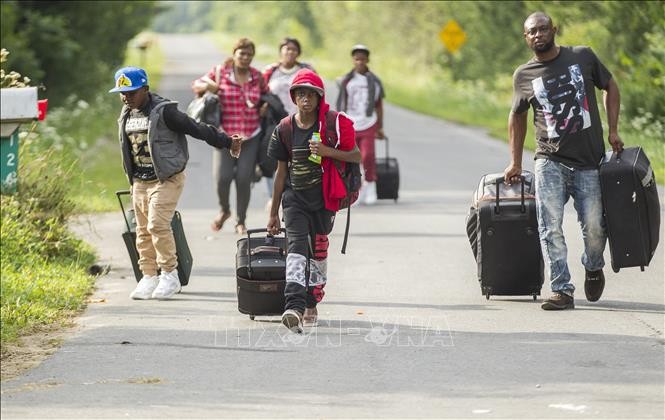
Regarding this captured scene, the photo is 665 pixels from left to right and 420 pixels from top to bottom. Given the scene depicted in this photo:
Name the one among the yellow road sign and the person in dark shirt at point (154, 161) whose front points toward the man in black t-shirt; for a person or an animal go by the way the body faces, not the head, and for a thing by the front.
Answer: the yellow road sign

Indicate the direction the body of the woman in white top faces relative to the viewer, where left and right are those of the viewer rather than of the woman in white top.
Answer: facing the viewer

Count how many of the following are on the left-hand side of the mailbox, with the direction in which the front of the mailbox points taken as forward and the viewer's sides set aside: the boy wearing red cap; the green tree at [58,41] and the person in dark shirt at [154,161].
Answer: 1

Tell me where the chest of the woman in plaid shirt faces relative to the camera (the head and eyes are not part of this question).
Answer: toward the camera

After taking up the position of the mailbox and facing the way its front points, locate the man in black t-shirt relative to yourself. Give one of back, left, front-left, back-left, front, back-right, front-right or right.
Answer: front-right

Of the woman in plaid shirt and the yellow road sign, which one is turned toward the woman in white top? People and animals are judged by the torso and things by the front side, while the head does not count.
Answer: the yellow road sign

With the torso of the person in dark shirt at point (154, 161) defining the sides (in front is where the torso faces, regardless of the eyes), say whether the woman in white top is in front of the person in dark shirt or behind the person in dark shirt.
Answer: behind

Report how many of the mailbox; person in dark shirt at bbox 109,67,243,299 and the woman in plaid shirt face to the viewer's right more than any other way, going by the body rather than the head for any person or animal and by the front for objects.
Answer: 1

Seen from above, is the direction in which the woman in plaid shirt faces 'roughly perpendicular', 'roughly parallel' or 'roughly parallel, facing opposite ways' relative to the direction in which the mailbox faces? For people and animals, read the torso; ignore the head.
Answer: roughly perpendicular

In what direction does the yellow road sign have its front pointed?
toward the camera
